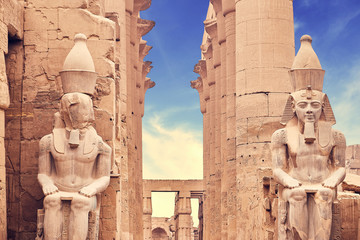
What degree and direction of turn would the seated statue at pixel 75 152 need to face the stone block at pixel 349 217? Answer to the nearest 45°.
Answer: approximately 90° to its left

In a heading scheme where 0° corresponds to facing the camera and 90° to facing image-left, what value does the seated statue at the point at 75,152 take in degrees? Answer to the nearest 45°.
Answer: approximately 0°

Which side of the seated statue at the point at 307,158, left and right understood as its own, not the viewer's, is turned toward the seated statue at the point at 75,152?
right

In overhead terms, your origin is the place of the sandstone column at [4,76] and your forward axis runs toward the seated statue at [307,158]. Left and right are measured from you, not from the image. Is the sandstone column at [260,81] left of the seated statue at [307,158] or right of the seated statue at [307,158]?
left

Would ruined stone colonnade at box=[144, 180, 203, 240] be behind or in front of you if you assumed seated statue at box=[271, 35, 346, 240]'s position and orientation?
behind

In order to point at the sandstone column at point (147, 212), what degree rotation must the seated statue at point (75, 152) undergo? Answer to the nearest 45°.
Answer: approximately 180°

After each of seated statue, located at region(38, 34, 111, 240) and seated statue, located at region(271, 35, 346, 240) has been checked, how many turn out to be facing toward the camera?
2

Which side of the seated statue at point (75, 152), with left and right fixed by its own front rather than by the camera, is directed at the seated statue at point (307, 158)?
left

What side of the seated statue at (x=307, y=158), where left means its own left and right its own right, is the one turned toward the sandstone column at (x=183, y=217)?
back

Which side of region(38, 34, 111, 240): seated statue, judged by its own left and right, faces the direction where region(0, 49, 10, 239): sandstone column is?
right

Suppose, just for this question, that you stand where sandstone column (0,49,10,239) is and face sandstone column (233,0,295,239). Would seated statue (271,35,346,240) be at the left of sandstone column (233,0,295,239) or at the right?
right

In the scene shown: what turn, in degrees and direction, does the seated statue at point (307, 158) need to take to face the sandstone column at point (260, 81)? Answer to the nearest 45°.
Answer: approximately 180°
